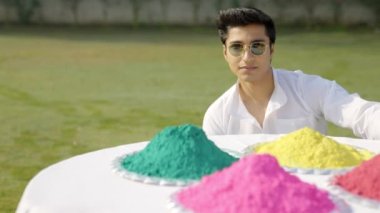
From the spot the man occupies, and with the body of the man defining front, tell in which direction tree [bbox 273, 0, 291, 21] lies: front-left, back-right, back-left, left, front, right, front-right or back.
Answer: back

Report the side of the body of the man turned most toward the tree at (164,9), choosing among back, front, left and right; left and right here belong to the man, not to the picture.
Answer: back

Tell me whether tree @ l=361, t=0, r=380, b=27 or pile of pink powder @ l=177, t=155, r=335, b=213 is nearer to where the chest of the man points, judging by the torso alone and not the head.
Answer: the pile of pink powder

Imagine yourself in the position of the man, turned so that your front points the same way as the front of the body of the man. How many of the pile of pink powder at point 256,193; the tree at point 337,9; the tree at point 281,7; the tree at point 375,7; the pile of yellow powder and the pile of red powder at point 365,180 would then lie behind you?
3

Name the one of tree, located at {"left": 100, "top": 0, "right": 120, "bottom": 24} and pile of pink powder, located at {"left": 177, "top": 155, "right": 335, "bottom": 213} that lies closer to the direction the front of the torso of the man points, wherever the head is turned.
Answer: the pile of pink powder

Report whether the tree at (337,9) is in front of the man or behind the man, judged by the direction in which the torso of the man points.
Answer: behind

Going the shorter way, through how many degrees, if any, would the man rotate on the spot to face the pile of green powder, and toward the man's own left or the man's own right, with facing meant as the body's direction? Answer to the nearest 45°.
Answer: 0° — they already face it

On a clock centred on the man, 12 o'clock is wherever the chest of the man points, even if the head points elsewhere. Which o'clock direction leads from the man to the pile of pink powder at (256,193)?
The pile of pink powder is roughly at 12 o'clock from the man.

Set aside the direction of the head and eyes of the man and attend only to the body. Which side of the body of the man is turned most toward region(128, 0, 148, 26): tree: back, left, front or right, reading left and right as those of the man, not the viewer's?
back

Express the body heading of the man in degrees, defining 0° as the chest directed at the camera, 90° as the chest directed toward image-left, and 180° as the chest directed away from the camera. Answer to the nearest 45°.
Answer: approximately 0°

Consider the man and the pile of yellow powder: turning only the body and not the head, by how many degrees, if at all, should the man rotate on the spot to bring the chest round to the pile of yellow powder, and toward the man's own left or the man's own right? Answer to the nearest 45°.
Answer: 0° — they already face it

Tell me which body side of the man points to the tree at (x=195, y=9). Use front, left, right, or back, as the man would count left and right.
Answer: back

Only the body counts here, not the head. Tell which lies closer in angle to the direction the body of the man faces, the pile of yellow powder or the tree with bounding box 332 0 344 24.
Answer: the pile of yellow powder
